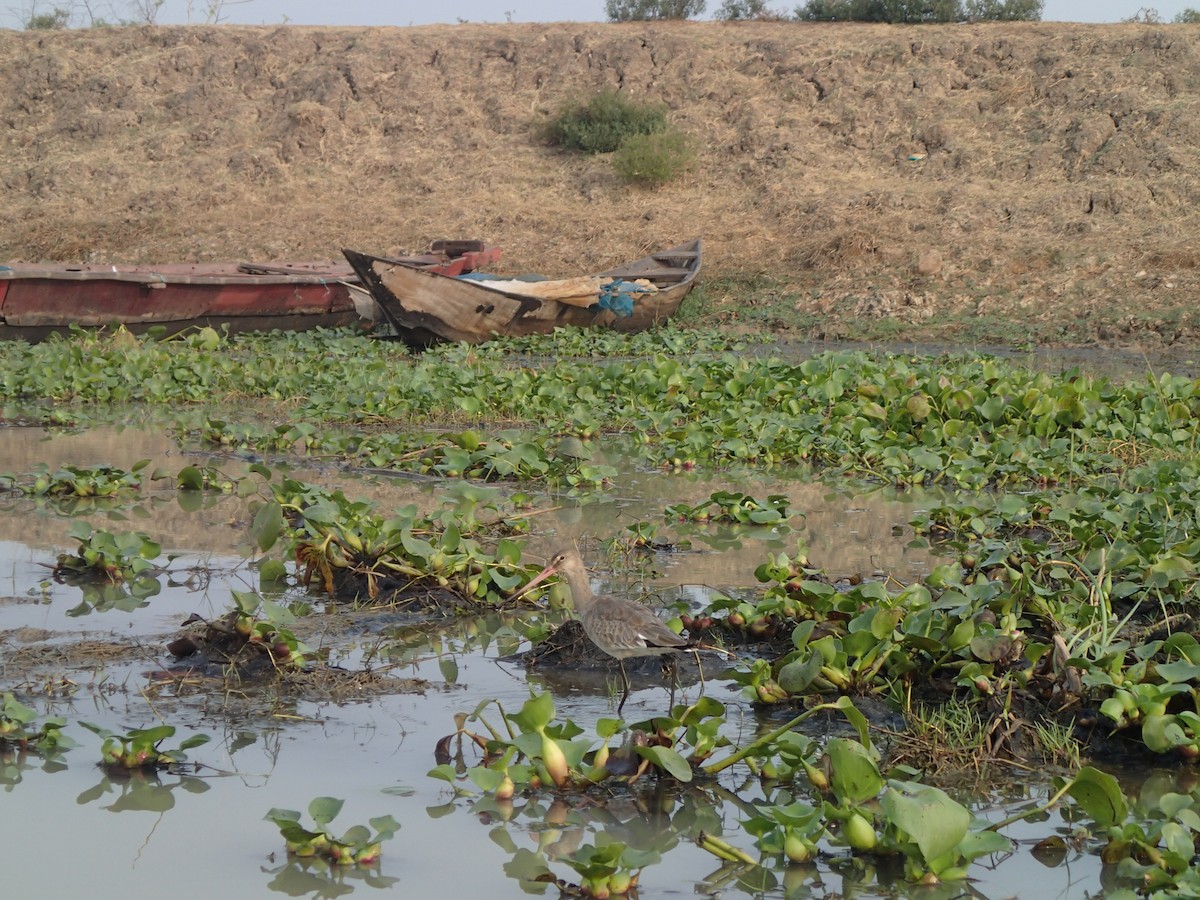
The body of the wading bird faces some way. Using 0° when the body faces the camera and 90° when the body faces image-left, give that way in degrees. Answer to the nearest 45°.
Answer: approximately 90°

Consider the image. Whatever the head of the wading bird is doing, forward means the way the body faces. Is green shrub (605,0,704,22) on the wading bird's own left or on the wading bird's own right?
on the wading bird's own right

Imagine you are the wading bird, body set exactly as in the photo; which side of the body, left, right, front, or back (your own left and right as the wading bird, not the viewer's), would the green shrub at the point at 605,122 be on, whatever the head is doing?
right

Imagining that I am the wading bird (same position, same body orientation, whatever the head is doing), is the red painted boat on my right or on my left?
on my right

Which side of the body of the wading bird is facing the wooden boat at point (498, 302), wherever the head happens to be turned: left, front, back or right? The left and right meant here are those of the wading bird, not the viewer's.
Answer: right

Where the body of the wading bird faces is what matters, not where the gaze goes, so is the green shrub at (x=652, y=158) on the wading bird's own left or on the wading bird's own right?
on the wading bird's own right

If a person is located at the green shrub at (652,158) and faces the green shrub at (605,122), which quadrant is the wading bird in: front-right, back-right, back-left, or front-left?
back-left
